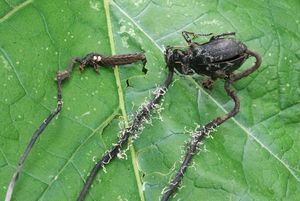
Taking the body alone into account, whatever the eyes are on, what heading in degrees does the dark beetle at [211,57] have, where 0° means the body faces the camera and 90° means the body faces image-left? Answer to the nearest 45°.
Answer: approximately 90°
